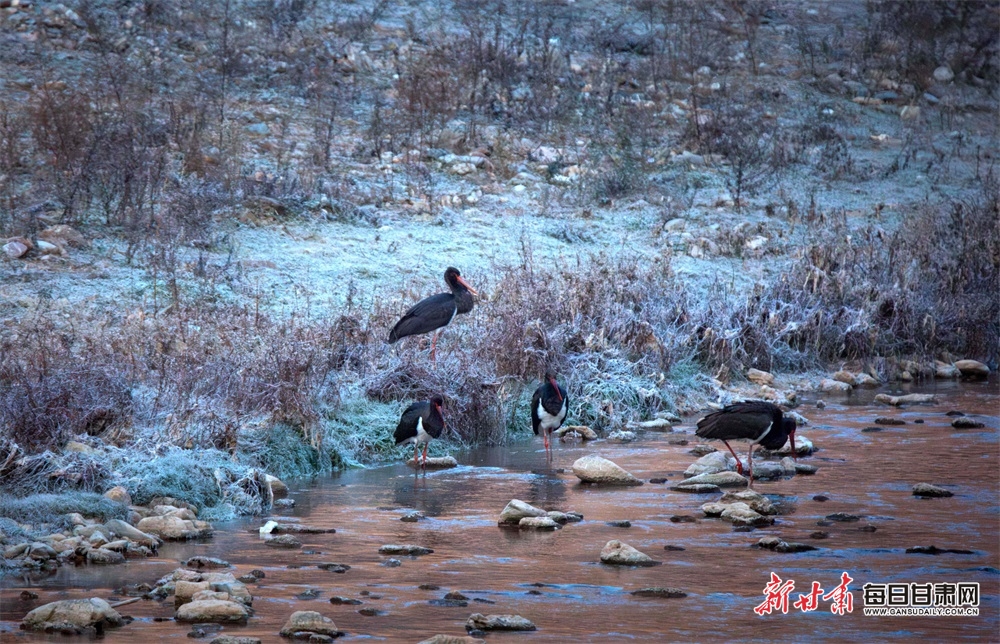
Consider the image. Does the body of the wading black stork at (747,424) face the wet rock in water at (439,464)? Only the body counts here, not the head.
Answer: no

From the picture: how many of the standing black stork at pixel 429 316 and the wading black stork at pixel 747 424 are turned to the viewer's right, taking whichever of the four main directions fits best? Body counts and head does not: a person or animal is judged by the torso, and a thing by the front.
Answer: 2

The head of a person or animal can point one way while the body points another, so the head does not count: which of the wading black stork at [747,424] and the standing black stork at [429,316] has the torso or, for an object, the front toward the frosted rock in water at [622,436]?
the standing black stork

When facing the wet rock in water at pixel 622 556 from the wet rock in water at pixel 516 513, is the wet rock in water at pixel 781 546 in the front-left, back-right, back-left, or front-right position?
front-left

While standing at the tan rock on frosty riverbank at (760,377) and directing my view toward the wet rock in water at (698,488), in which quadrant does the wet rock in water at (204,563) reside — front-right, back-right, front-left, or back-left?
front-right

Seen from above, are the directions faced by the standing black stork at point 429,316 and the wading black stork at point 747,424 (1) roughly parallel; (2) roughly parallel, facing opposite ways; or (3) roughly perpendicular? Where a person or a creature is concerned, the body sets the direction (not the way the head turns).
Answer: roughly parallel

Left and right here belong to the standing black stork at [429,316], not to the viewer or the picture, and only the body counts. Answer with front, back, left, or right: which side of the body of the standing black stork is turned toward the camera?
right

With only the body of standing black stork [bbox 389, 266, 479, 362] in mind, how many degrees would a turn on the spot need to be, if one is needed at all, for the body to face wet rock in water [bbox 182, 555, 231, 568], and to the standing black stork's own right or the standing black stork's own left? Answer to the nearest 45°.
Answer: approximately 90° to the standing black stork's own right

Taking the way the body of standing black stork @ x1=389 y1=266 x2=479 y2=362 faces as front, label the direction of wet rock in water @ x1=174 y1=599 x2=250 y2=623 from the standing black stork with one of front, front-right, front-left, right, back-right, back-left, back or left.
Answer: right

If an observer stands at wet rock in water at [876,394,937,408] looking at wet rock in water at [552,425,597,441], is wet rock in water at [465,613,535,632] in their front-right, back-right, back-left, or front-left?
front-left

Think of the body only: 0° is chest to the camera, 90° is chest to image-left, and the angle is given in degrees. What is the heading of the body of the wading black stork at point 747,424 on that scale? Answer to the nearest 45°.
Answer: approximately 270°

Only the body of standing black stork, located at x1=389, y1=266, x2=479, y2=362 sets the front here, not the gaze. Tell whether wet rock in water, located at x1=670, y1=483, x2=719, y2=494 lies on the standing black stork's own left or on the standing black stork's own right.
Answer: on the standing black stork's own right

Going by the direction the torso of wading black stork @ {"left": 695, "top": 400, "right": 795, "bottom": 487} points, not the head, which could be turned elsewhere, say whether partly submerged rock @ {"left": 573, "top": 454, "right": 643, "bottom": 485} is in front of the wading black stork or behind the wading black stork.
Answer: behind

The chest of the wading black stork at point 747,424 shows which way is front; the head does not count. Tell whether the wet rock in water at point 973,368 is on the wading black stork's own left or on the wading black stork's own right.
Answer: on the wading black stork's own left

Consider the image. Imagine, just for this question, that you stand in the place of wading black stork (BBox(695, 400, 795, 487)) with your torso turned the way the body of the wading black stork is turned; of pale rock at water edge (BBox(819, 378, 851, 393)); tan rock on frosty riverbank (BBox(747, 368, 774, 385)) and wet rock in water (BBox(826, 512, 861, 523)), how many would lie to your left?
2
